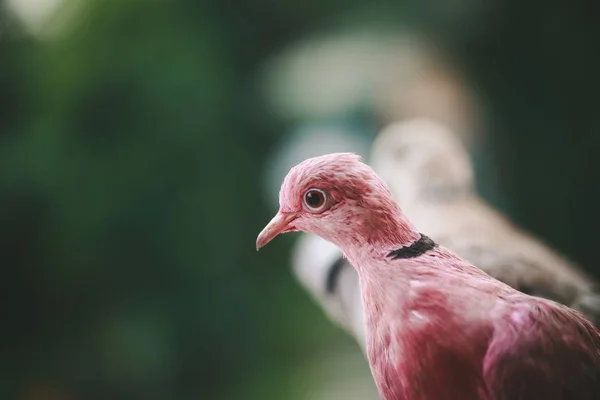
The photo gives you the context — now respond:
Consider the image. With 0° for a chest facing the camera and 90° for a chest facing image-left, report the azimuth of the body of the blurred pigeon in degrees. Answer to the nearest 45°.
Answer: approximately 90°

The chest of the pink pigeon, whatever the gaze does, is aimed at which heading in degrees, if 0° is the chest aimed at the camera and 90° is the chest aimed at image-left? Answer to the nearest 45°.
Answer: approximately 90°

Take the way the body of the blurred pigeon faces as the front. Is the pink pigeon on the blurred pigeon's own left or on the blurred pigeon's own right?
on the blurred pigeon's own left

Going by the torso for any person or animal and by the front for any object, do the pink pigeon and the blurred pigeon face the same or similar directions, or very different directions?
same or similar directions

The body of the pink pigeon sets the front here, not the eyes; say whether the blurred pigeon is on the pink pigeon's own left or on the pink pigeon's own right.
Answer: on the pink pigeon's own right

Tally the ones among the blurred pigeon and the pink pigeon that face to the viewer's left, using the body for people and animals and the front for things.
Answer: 2
